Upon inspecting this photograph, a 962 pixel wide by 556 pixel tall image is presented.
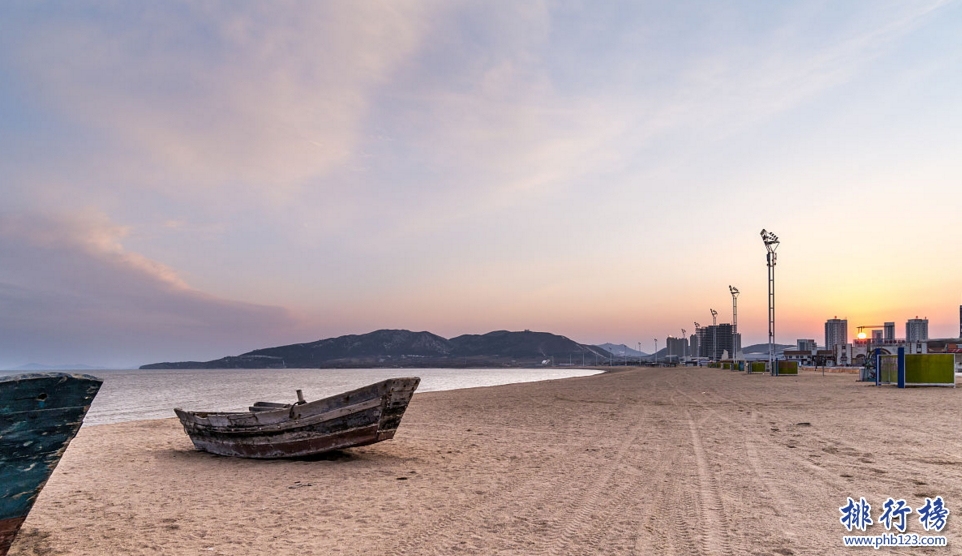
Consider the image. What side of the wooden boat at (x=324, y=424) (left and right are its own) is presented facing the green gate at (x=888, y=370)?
left

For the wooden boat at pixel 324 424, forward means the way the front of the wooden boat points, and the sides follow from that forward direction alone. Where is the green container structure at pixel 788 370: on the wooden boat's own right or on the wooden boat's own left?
on the wooden boat's own left

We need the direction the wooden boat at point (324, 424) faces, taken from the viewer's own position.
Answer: facing the viewer and to the right of the viewer
